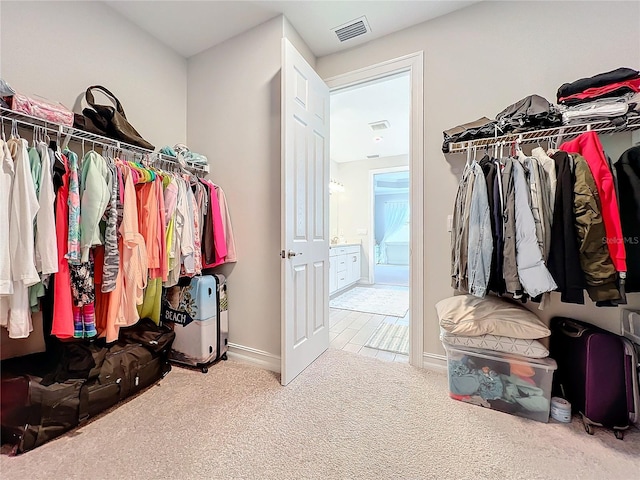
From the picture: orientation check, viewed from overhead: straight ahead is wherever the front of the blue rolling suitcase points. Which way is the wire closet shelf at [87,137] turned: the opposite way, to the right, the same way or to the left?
to the left

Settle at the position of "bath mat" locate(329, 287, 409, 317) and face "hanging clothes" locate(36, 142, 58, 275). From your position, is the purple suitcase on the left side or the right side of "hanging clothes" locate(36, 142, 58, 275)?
left

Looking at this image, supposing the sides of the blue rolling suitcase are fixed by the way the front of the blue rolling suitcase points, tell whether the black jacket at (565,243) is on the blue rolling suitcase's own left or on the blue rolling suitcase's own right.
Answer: on the blue rolling suitcase's own left

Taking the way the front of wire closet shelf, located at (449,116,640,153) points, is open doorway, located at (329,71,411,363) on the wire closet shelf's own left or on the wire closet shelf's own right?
on the wire closet shelf's own right

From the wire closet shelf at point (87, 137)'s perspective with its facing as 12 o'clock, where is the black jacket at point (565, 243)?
The black jacket is roughly at 12 o'clock from the wire closet shelf.

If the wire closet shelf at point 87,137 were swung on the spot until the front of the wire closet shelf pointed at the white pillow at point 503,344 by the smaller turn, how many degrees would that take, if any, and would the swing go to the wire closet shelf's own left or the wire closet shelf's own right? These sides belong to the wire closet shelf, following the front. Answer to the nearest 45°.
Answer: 0° — it already faces it
